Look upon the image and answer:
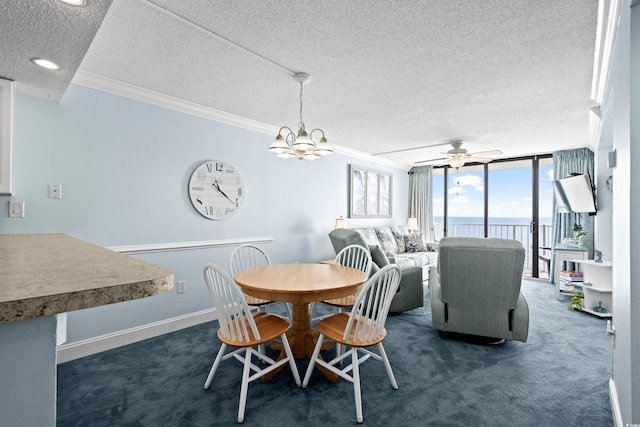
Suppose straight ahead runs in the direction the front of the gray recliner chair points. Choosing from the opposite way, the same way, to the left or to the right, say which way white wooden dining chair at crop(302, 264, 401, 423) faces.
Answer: to the left

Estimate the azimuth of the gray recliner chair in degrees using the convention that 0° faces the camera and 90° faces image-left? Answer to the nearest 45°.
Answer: approximately 180°

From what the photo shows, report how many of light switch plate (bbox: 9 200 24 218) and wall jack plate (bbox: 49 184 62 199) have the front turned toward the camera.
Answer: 2

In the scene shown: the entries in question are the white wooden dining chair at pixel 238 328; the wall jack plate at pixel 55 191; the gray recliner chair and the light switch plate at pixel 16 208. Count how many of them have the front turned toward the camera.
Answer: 2

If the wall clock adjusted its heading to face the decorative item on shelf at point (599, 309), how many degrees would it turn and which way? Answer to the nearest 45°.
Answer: approximately 45° to its left

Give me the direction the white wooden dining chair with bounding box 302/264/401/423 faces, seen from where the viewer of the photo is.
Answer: facing away from the viewer and to the left of the viewer

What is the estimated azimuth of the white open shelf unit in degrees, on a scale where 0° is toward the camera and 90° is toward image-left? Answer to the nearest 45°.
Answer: approximately 45°

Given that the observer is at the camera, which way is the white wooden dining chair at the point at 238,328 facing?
facing away from the viewer and to the right of the viewer

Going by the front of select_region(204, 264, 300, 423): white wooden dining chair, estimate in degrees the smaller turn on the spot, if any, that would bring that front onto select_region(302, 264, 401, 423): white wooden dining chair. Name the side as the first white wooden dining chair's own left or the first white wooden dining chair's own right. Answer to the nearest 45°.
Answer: approximately 45° to the first white wooden dining chair's own right

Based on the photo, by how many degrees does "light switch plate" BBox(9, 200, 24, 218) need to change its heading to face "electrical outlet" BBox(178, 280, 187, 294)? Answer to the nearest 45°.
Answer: approximately 90° to its left

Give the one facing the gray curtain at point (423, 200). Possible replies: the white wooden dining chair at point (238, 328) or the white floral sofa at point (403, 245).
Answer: the white wooden dining chair

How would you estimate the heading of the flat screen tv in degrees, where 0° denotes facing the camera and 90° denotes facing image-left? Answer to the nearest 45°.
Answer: approximately 45°

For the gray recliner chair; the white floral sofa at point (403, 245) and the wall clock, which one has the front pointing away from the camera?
the gray recliner chair
